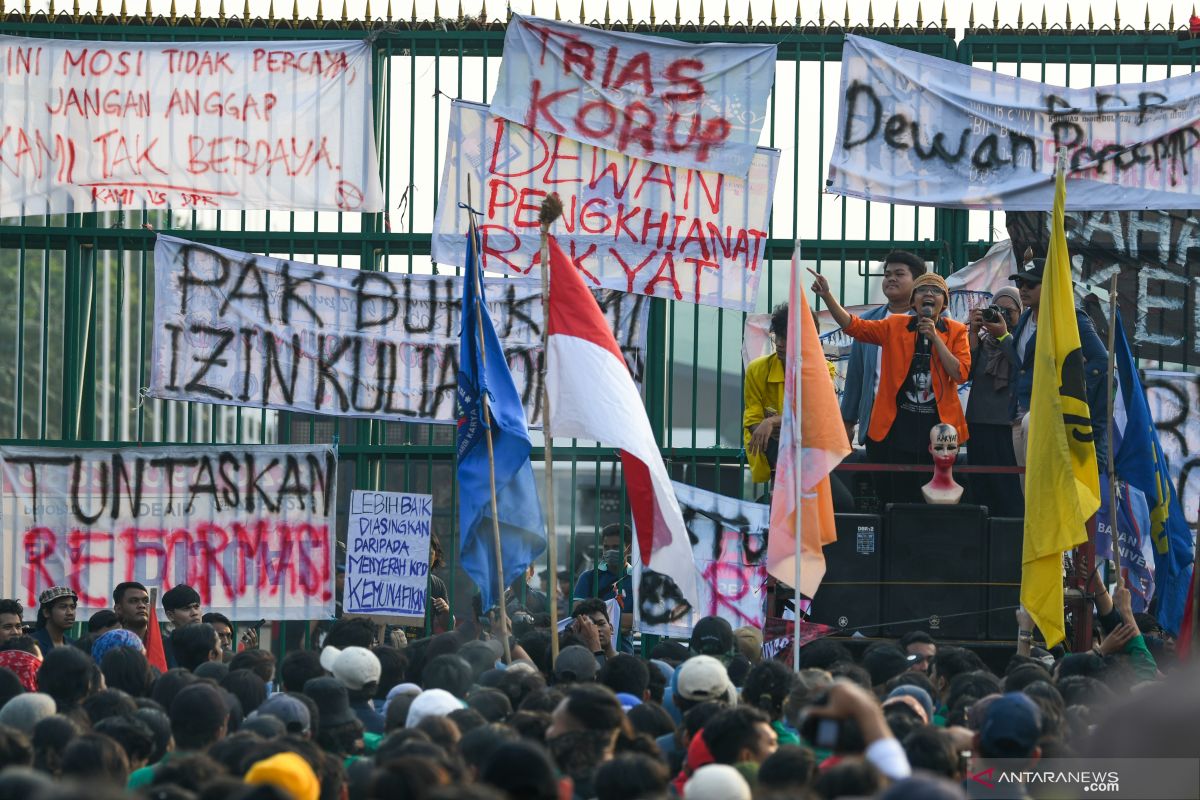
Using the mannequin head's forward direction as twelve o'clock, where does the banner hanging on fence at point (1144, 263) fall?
The banner hanging on fence is roughly at 7 o'clock from the mannequin head.

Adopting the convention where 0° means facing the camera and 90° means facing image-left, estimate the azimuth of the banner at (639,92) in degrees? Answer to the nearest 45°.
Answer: approximately 0°

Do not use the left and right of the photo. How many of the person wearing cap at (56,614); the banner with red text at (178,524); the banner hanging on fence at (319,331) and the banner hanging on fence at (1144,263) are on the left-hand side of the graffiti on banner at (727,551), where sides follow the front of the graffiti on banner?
1

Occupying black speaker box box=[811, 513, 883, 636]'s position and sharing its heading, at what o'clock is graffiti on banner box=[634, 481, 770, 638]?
The graffiti on banner is roughly at 5 o'clock from the black speaker box.

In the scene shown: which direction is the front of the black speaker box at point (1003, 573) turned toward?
toward the camera

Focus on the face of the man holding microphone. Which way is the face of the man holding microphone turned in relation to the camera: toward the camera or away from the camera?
toward the camera

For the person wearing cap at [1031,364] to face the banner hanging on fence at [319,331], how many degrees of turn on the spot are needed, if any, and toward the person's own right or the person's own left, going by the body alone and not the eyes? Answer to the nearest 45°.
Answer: approximately 45° to the person's own right

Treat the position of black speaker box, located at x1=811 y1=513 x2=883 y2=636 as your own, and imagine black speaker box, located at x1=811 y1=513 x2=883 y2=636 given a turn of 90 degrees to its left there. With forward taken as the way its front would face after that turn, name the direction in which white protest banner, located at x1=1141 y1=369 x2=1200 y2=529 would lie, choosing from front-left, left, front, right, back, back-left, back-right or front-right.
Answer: front-left

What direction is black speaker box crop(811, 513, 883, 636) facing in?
toward the camera

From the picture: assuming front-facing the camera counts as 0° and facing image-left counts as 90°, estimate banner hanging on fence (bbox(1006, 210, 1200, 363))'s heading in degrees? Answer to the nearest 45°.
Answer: approximately 0°

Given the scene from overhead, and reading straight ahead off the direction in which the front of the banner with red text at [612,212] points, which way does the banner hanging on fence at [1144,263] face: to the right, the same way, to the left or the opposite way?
the same way

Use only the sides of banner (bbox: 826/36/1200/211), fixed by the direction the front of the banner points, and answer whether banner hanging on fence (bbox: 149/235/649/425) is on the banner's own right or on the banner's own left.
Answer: on the banner's own right

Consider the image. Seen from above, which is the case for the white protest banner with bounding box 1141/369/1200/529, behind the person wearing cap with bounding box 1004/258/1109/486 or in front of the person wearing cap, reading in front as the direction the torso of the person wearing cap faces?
behind

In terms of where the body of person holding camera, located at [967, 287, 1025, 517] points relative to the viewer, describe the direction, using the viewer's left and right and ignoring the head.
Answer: facing the viewer and to the left of the viewer

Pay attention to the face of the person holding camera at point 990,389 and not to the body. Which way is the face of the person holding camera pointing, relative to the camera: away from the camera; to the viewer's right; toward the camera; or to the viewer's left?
toward the camera
